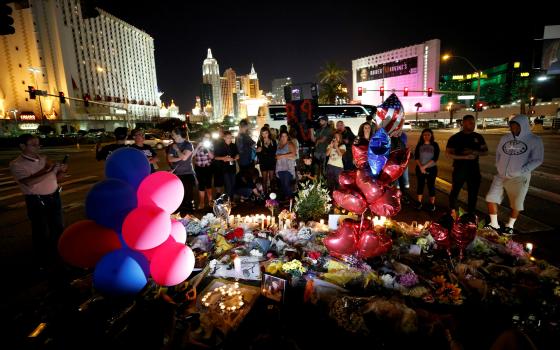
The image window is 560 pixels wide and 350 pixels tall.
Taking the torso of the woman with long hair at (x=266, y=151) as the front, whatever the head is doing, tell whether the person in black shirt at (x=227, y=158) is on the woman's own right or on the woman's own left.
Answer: on the woman's own right

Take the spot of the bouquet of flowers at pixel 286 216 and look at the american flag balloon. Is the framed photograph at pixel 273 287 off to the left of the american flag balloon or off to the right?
right

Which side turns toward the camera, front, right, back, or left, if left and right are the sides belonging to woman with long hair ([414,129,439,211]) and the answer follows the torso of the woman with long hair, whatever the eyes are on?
front

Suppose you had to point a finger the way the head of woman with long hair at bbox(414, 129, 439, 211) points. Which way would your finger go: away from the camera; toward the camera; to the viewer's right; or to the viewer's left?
toward the camera

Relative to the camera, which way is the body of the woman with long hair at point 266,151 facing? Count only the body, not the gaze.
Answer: toward the camera

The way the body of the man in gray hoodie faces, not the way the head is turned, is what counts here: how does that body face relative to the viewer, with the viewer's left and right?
facing the viewer and to the left of the viewer

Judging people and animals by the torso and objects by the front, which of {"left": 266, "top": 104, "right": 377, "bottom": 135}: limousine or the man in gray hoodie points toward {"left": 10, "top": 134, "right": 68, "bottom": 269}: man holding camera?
the man in gray hoodie

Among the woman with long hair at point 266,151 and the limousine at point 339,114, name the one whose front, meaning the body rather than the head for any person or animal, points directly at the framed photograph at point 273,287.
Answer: the woman with long hair

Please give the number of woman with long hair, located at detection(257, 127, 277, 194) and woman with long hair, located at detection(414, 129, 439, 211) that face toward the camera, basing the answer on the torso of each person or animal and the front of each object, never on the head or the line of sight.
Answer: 2

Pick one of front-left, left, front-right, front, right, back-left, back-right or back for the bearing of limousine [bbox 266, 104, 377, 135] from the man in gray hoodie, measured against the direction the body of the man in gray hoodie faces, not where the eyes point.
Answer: right

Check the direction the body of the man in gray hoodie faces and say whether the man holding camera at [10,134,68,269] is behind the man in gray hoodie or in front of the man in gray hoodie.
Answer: in front

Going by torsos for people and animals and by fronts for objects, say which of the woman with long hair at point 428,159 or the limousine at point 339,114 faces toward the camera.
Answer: the woman with long hair
